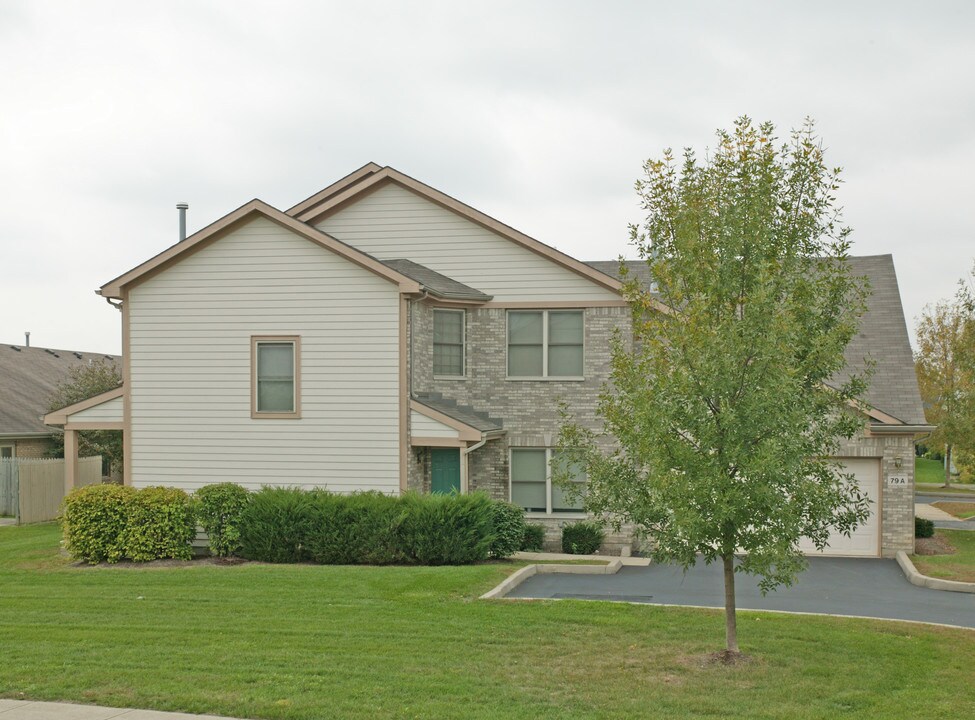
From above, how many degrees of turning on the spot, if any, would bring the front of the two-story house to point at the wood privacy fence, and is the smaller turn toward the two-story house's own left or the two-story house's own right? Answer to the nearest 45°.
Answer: approximately 135° to the two-story house's own right

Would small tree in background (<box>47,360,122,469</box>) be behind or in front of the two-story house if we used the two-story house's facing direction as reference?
behind

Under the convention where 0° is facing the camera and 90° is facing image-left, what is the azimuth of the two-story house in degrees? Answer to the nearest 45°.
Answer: approximately 0°

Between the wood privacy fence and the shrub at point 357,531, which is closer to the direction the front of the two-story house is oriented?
the shrub

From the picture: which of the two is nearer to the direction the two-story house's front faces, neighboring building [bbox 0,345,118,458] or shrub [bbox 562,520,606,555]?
the shrub

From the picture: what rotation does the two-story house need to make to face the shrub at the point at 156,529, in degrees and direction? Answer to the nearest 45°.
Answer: approximately 45° to its right

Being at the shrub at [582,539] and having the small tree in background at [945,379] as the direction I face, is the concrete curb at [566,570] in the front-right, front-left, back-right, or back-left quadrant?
back-right

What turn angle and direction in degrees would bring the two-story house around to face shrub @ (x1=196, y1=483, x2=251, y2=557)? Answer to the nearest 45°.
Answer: approximately 45° to its right

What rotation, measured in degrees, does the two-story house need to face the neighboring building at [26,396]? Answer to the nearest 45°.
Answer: approximately 135° to its right
